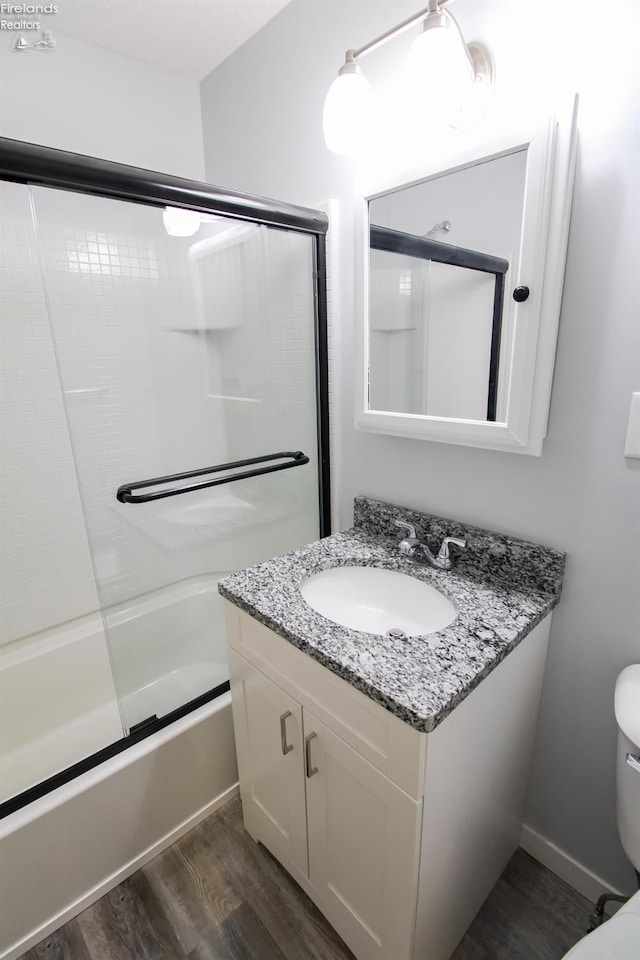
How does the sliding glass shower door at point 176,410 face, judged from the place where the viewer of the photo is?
facing the viewer and to the right of the viewer

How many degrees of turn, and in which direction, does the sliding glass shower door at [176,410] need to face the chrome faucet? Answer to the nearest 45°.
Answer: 0° — it already faces it

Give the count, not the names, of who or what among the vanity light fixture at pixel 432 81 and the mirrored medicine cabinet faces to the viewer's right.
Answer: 0

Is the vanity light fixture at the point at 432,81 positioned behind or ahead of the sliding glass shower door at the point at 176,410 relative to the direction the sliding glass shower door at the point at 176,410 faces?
ahead

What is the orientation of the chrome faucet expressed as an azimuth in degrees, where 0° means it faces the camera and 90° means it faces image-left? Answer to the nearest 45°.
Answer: approximately 45°

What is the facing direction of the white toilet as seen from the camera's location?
facing the viewer and to the left of the viewer
